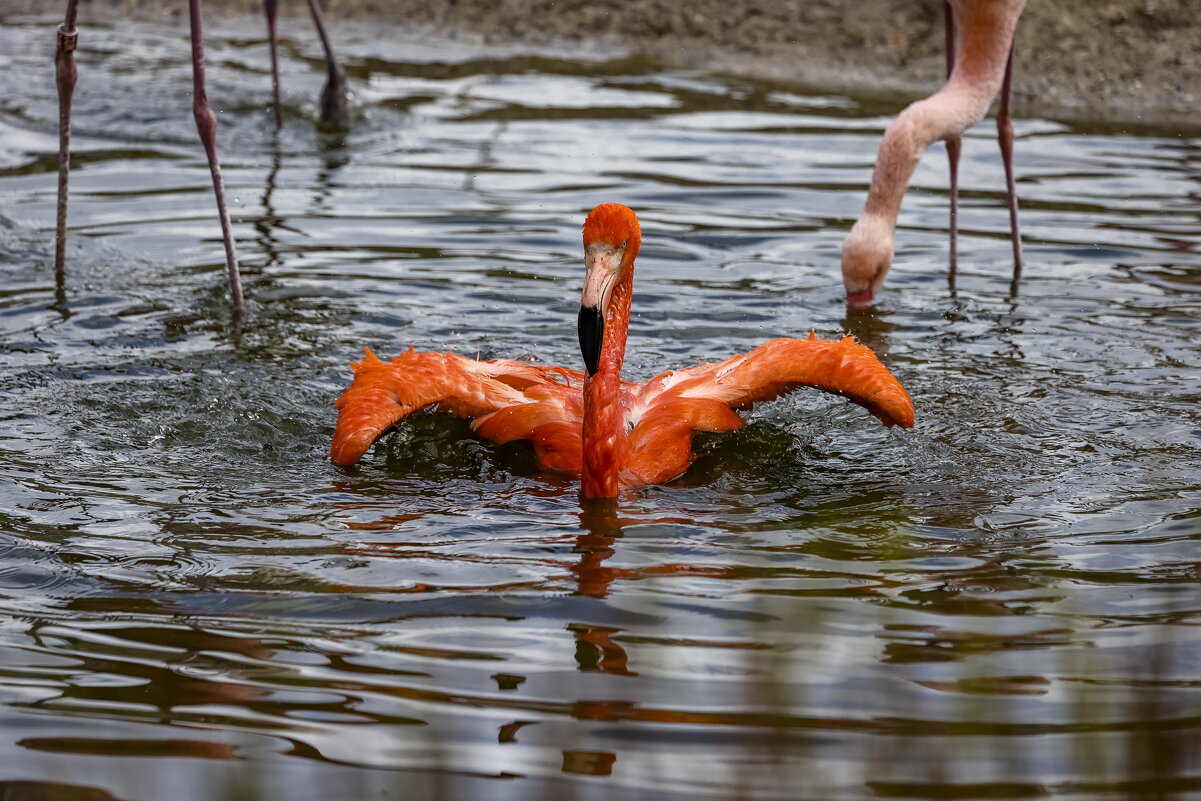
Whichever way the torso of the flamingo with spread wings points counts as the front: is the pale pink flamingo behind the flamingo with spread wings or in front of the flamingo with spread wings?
behind

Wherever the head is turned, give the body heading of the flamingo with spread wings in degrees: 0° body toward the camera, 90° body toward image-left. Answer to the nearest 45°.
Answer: approximately 0°
